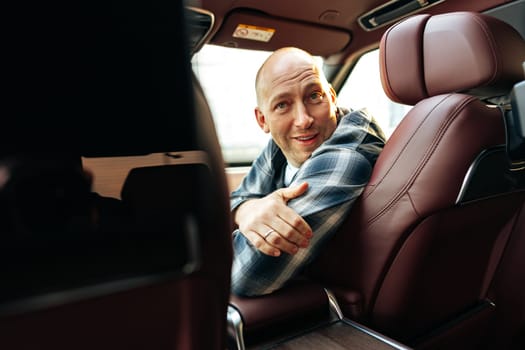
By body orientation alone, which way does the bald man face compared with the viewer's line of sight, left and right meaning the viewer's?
facing the viewer

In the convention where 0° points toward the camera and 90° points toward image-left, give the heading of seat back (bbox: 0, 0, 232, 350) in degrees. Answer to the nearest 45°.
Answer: approximately 180°
